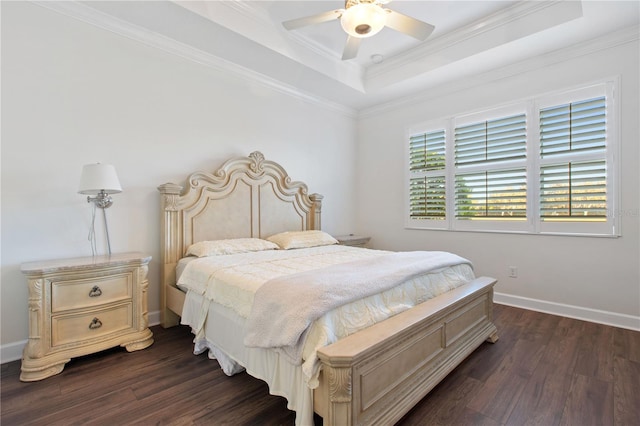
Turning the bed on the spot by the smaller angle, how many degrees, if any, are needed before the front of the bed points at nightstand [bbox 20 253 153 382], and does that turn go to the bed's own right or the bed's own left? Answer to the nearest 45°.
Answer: approximately 135° to the bed's own right

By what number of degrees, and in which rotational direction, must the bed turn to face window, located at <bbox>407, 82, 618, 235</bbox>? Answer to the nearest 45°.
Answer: approximately 90° to its left

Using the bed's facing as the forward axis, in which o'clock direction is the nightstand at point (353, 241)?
The nightstand is roughly at 8 o'clock from the bed.

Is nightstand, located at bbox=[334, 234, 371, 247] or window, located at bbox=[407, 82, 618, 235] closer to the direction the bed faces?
the window

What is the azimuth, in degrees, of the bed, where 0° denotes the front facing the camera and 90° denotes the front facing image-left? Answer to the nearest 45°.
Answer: approximately 315°
